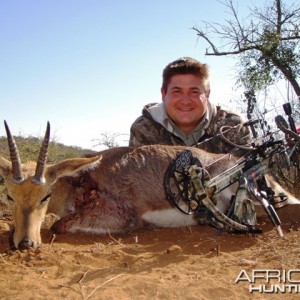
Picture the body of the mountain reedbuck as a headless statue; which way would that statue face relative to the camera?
to the viewer's left
